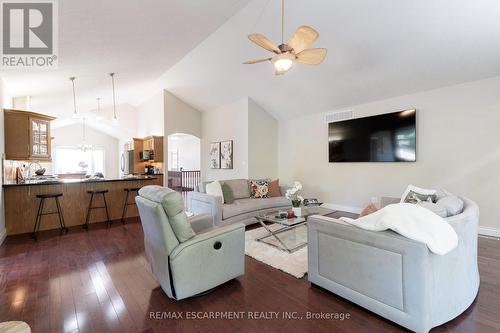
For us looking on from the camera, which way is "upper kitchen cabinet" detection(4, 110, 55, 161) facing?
facing the viewer and to the right of the viewer

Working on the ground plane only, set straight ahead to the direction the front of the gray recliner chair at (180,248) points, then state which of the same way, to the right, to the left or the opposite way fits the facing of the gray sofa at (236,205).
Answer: to the right

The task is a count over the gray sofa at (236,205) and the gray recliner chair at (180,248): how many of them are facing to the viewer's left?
0

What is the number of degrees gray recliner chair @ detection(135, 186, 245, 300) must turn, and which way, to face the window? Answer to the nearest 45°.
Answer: approximately 90° to its left

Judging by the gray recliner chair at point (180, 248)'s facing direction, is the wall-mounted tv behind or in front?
in front

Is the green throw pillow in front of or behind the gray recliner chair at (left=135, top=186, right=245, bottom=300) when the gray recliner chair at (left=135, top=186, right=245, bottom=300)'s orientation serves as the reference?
in front

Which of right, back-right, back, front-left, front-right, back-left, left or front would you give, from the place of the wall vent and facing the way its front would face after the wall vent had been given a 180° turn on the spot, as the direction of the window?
back-left

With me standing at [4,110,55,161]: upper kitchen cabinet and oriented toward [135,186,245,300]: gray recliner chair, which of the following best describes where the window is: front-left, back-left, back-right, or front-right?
back-left

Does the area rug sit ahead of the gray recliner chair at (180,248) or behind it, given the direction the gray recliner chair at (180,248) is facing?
ahead
